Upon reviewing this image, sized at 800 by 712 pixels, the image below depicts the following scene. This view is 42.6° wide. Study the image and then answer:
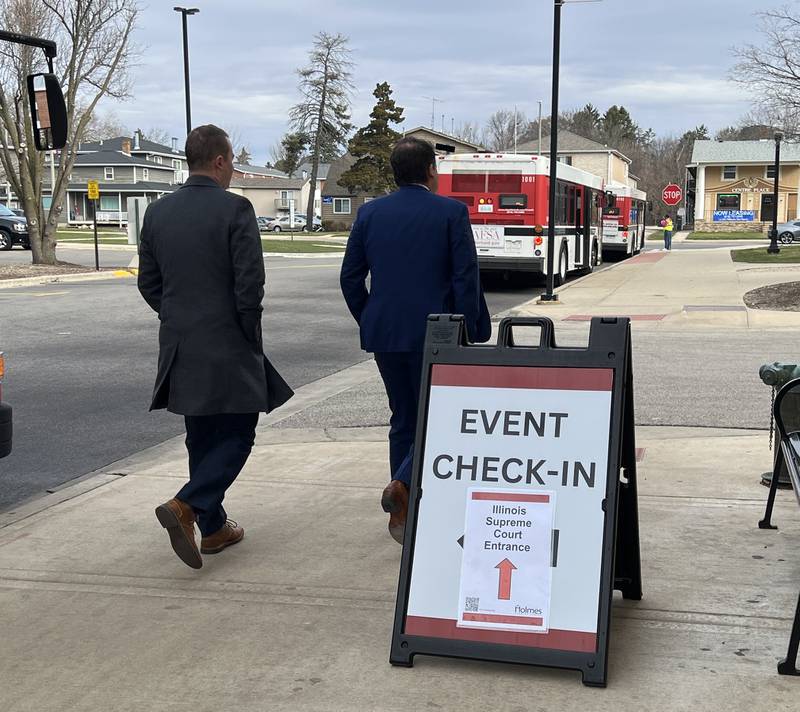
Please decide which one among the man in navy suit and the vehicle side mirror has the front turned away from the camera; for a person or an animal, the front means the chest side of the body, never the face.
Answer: the man in navy suit

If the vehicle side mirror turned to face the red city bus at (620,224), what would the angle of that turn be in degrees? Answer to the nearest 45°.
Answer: approximately 180°

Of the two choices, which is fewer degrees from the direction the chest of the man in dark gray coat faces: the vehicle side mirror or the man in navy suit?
the man in navy suit

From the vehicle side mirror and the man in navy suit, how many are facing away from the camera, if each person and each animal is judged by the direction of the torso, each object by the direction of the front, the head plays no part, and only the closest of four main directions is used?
1

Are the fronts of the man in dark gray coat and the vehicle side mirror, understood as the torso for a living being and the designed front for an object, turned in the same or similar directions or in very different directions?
very different directions

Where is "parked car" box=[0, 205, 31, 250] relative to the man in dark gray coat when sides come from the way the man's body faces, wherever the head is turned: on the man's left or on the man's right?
on the man's left

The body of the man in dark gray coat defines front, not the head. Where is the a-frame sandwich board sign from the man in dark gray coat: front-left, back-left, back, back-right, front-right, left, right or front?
right

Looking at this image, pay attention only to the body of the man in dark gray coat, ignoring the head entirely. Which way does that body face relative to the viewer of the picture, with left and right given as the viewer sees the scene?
facing away from the viewer and to the right of the viewer

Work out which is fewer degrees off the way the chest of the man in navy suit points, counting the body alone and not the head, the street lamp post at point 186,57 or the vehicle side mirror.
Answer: the street lamp post

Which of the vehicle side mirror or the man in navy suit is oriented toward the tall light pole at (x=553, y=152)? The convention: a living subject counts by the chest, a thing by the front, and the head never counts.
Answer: the man in navy suit

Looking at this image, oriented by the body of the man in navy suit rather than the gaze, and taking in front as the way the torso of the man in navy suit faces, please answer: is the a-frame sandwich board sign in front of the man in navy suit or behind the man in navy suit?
behind

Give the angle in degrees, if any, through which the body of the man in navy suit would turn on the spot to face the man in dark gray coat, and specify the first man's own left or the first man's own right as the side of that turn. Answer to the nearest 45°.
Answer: approximately 90° to the first man's own left

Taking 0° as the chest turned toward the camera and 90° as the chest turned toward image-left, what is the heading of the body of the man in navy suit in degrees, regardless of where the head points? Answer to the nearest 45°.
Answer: approximately 180°

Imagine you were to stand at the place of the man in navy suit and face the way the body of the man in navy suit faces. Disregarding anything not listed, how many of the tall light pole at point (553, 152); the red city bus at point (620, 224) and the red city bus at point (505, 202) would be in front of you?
3

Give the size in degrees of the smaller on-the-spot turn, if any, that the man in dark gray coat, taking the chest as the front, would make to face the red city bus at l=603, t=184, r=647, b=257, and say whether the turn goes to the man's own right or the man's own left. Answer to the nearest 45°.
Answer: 0° — they already face it

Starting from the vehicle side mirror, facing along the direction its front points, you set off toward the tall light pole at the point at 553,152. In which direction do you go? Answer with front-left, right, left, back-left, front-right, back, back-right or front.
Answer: back

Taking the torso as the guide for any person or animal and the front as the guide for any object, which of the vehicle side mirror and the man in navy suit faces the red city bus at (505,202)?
the man in navy suit

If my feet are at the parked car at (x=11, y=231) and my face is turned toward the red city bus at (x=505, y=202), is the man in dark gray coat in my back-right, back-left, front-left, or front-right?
front-right
